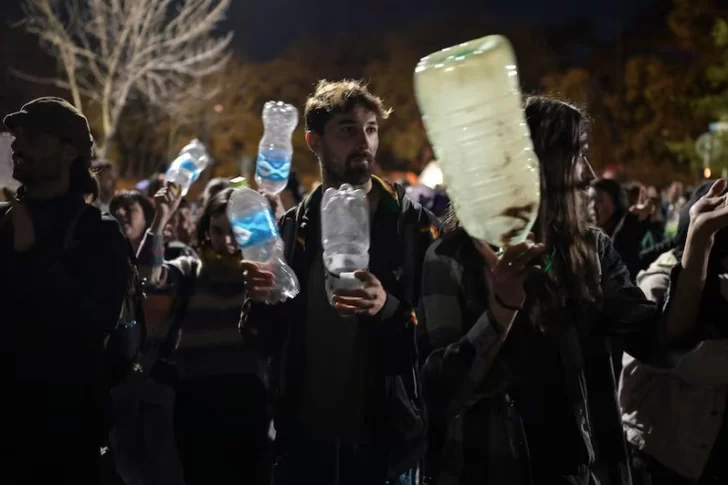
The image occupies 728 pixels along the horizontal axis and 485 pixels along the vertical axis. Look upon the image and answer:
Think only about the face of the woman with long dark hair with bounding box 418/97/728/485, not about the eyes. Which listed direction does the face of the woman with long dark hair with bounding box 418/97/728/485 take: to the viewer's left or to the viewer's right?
to the viewer's right

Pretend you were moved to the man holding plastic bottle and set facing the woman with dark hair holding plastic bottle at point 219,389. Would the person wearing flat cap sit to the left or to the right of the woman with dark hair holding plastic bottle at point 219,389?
left

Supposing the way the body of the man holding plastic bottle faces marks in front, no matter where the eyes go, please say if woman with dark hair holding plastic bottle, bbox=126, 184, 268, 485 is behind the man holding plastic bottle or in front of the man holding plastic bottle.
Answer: behind

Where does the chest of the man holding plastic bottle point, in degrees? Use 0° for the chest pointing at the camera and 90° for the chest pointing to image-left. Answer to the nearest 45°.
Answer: approximately 0°

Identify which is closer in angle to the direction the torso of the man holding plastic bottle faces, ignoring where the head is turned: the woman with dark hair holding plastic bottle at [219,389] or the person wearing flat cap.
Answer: the person wearing flat cap

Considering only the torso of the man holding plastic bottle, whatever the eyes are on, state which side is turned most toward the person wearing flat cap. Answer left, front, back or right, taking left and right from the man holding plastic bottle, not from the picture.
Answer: right
